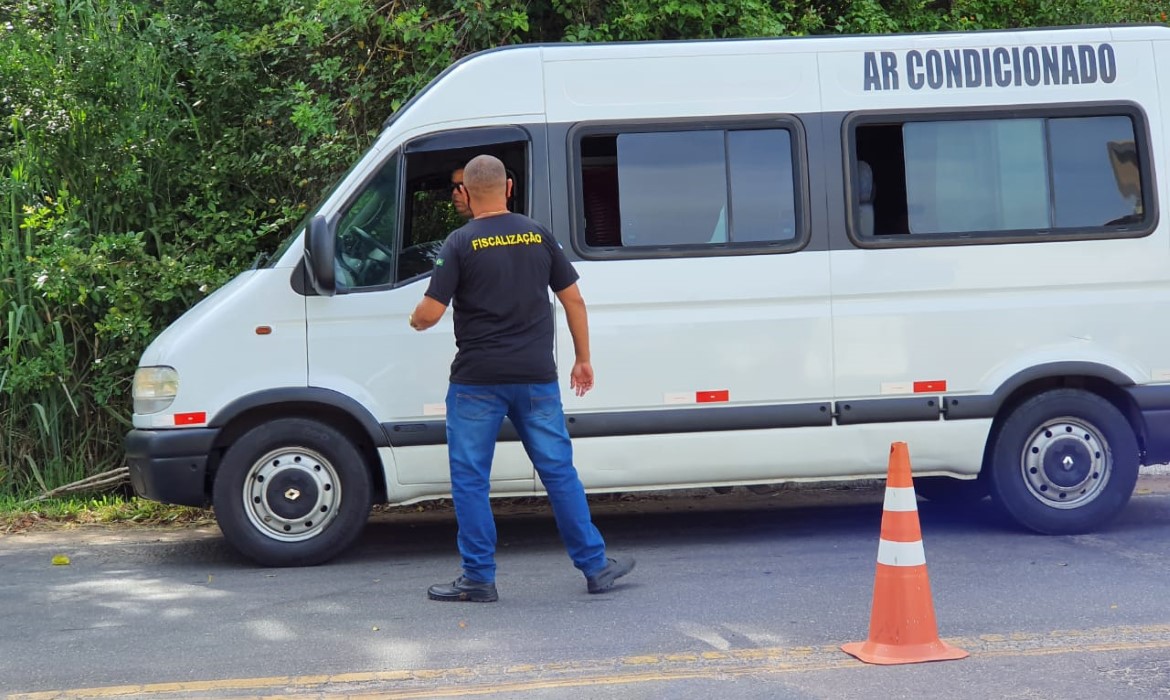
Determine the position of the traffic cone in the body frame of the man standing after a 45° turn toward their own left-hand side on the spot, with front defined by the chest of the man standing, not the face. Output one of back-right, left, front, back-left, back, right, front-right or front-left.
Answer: back

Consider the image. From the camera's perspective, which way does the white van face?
to the viewer's left

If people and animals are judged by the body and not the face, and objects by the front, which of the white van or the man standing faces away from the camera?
the man standing

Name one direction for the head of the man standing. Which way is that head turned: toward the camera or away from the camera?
away from the camera

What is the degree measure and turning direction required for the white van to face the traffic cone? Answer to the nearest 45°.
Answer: approximately 90° to its left

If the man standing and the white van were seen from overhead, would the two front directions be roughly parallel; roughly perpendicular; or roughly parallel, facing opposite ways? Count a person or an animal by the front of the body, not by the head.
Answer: roughly perpendicular

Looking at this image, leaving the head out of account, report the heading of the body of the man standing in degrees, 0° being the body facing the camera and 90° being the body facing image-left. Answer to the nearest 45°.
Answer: approximately 180°

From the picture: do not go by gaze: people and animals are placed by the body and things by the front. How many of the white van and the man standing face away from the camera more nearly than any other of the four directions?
1
